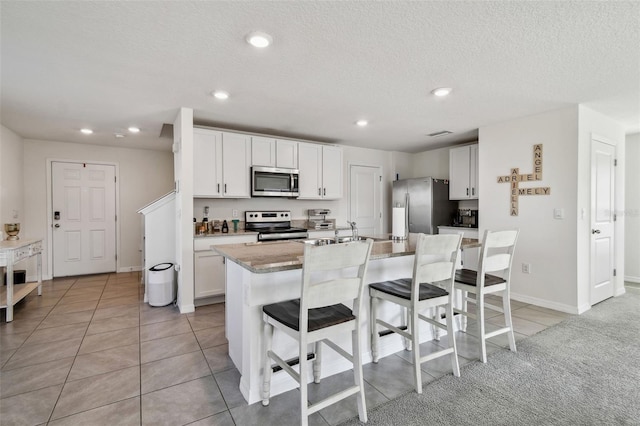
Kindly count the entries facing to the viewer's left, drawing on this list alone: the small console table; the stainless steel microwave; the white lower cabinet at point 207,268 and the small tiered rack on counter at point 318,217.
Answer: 0

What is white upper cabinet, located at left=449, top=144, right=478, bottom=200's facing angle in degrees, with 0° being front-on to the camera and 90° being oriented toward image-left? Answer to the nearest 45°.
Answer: approximately 45°

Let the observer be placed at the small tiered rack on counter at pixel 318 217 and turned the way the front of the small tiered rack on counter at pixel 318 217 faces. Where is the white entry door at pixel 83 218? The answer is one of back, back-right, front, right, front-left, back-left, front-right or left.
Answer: back-right

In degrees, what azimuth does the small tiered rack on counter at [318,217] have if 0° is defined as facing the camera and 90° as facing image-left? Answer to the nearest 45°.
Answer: approximately 315°

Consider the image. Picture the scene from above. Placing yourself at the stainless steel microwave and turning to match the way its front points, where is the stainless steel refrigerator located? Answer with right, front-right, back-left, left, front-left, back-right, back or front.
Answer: front-left

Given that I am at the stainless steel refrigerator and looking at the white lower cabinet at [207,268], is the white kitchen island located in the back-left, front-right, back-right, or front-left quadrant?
front-left

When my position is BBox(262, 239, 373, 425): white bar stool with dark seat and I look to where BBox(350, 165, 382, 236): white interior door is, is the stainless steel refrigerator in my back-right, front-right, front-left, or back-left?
front-right

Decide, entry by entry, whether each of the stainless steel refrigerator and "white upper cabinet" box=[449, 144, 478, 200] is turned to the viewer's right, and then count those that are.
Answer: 0

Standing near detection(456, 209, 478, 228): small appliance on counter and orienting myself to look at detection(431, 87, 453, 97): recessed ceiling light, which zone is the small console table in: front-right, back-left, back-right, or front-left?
front-right

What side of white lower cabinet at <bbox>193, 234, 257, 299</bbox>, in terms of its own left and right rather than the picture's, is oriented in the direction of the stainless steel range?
left

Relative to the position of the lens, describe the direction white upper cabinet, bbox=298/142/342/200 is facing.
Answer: facing the viewer and to the right of the viewer

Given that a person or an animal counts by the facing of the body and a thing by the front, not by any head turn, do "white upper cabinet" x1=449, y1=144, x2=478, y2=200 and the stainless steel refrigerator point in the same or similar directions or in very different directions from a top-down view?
same or similar directions
